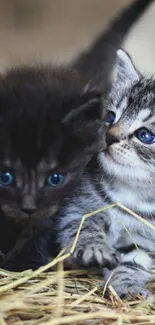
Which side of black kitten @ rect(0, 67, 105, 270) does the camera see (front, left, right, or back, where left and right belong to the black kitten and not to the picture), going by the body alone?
front
